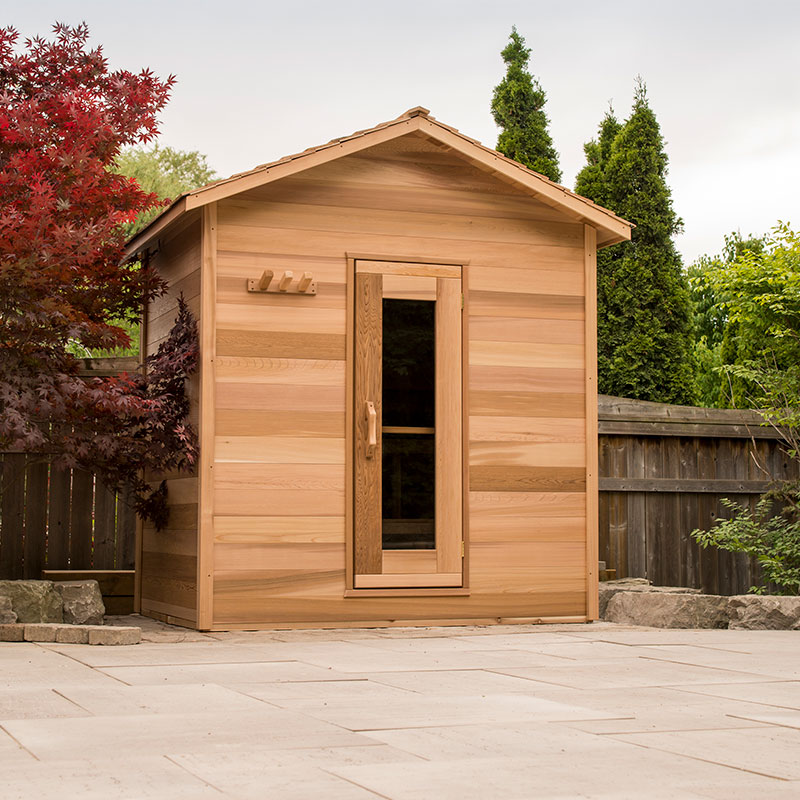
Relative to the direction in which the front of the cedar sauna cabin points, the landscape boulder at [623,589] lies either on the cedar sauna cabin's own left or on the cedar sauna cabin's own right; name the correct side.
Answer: on the cedar sauna cabin's own left

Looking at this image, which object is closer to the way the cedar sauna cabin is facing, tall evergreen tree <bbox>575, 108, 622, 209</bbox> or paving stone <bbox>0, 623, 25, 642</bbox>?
the paving stone

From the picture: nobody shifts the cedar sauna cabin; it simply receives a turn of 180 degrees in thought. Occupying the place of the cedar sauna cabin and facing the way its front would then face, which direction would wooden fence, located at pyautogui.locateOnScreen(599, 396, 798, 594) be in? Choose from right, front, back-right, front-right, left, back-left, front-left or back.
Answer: front-right

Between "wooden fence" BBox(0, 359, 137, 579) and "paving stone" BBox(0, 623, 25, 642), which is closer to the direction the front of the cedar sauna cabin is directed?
the paving stone

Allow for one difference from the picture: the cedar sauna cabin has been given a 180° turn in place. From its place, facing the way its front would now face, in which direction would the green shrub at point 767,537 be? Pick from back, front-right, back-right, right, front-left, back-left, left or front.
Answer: front-right

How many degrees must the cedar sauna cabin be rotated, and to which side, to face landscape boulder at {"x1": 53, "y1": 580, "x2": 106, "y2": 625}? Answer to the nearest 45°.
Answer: approximately 90° to its right

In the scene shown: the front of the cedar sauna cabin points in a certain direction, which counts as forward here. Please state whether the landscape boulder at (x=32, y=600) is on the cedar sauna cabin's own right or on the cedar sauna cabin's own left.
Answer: on the cedar sauna cabin's own right

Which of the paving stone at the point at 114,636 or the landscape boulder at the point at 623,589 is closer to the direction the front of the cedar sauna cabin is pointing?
the paving stone

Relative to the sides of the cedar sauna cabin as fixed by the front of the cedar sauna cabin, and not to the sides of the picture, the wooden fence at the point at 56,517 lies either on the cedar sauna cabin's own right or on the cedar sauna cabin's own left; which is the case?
on the cedar sauna cabin's own right

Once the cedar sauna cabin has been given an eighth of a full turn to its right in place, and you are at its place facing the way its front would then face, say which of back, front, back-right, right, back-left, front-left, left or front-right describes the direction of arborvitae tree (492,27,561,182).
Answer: back-right

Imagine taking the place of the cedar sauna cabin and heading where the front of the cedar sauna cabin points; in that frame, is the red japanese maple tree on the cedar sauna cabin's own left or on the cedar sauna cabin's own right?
on the cedar sauna cabin's own right

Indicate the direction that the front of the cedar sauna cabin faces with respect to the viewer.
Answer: facing the viewer

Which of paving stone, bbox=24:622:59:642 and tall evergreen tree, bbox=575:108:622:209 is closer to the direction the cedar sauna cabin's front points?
the paving stone

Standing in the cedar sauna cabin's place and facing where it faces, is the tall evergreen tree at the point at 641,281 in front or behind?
behind

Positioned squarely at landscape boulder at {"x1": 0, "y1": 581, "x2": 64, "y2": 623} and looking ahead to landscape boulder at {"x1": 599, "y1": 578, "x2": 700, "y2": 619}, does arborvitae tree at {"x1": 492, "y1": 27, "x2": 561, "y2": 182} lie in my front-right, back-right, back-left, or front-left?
front-left

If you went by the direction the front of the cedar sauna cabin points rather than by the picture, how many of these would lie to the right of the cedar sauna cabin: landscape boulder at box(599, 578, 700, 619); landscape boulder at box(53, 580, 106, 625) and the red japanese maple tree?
2
